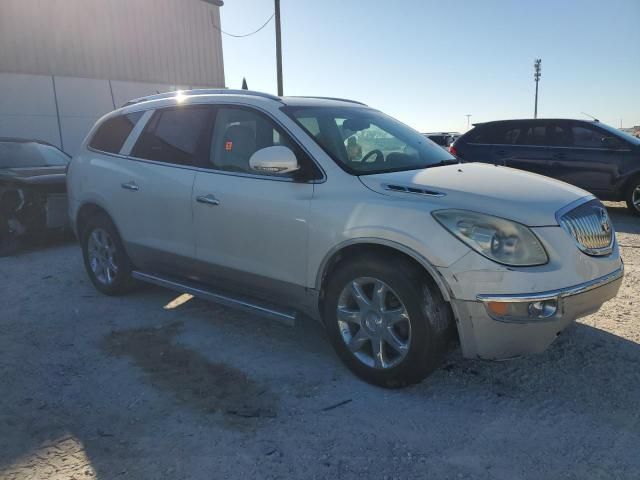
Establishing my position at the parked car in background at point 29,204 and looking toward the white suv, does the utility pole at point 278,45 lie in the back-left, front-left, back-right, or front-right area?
back-left

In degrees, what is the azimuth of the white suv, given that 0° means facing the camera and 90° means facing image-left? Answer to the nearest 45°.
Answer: approximately 315°

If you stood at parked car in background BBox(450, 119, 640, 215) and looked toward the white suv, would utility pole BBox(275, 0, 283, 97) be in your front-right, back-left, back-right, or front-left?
back-right

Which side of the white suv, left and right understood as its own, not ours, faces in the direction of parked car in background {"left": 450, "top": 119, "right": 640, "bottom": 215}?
left

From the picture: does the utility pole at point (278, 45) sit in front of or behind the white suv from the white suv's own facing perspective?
behind

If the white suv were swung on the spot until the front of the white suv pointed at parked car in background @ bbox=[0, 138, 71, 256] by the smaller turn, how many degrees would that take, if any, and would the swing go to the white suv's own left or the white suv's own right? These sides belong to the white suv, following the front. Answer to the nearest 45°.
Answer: approximately 180°
